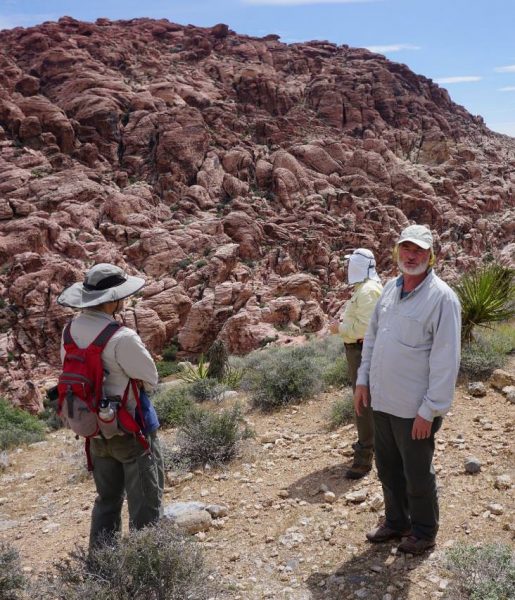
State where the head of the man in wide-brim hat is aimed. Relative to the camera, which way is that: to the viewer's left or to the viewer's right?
to the viewer's right

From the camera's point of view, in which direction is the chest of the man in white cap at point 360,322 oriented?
to the viewer's left

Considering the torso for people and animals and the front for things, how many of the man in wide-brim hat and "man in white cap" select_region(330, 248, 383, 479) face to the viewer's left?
1

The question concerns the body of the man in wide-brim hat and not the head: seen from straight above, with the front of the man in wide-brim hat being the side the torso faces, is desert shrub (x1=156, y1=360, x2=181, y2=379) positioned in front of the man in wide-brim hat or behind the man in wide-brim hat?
in front

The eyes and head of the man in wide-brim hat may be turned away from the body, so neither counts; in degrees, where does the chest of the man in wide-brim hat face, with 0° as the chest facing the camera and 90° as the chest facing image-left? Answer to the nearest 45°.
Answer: approximately 225°

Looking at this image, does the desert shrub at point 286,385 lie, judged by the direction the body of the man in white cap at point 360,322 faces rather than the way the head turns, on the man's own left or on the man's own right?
on the man's own right

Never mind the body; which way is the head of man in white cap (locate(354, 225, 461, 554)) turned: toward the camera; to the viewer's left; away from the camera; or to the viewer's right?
toward the camera

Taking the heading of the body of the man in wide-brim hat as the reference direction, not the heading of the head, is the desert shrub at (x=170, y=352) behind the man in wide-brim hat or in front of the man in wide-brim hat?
in front
